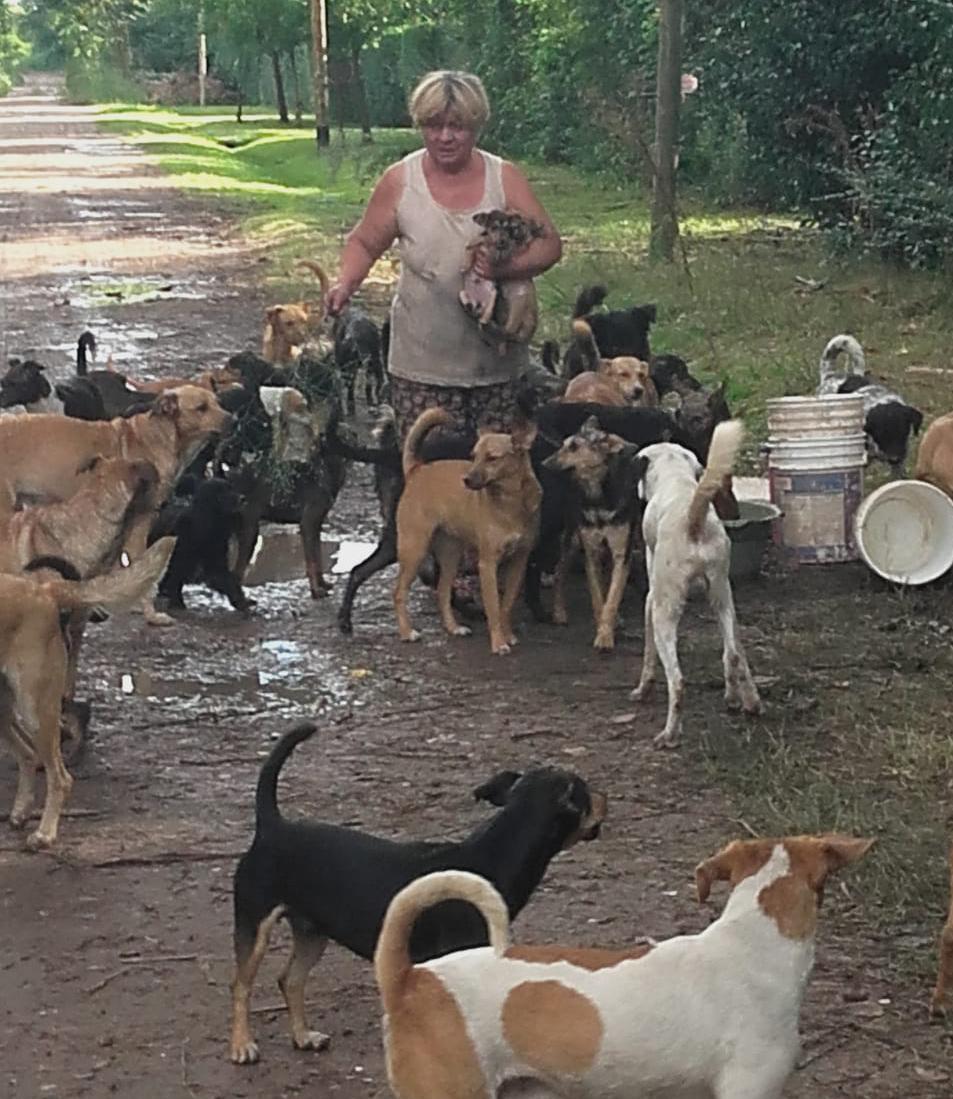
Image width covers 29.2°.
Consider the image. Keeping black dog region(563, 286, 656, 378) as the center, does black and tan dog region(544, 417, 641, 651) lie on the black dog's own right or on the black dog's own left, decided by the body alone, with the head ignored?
on the black dog's own right

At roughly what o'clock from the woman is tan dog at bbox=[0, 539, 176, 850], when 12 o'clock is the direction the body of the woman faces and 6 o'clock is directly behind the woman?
The tan dog is roughly at 1 o'clock from the woman.

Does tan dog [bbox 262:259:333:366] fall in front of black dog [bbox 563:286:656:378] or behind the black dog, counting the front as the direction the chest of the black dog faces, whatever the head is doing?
behind

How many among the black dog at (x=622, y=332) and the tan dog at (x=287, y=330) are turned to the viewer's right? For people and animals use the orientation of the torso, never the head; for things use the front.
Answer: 1

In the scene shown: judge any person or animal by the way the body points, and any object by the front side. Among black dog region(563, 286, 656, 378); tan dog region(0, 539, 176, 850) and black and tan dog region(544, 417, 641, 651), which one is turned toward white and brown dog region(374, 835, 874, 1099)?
the black and tan dog

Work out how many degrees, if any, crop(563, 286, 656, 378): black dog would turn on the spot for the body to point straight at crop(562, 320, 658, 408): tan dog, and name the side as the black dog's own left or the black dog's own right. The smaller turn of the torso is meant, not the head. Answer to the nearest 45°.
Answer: approximately 90° to the black dog's own right

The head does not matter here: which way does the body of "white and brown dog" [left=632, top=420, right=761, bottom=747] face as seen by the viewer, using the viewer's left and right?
facing away from the viewer and to the left of the viewer

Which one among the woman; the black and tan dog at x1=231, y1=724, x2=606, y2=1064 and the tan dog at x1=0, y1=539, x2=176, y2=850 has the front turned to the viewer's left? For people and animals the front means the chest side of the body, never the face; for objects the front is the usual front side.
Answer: the tan dog

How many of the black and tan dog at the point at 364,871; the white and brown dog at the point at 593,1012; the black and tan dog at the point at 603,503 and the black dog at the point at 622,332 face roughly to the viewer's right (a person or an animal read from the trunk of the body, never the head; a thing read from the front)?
3

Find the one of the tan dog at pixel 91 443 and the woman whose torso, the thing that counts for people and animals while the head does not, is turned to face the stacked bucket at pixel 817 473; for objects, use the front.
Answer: the tan dog

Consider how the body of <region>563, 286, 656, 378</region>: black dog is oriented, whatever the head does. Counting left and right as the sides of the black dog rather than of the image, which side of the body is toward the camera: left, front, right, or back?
right
